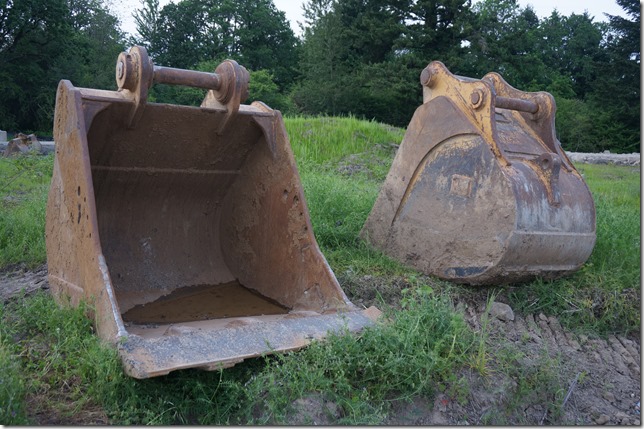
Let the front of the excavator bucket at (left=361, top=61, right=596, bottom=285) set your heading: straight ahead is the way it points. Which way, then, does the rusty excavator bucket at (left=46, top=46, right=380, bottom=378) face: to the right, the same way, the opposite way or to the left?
the opposite way

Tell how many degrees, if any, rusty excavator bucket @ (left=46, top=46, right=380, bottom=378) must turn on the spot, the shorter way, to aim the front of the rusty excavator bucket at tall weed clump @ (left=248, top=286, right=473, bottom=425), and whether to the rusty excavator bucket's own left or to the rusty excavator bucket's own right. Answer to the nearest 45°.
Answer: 0° — it already faces it

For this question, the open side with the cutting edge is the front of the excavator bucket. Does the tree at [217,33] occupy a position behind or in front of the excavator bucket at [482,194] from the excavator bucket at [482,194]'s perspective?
in front

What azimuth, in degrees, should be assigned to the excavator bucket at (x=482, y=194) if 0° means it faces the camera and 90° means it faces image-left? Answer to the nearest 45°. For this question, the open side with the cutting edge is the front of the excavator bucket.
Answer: approximately 135°

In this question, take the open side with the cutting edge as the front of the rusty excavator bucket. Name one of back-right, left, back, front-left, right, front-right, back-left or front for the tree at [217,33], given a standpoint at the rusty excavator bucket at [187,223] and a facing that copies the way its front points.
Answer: back-left

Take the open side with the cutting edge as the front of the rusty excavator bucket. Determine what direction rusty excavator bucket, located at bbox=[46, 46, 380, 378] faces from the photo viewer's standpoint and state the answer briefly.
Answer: facing the viewer and to the right of the viewer

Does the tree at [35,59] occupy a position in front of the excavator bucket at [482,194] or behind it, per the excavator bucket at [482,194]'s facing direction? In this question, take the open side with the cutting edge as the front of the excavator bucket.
in front

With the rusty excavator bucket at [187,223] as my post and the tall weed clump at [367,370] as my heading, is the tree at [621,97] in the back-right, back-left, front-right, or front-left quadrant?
back-left
